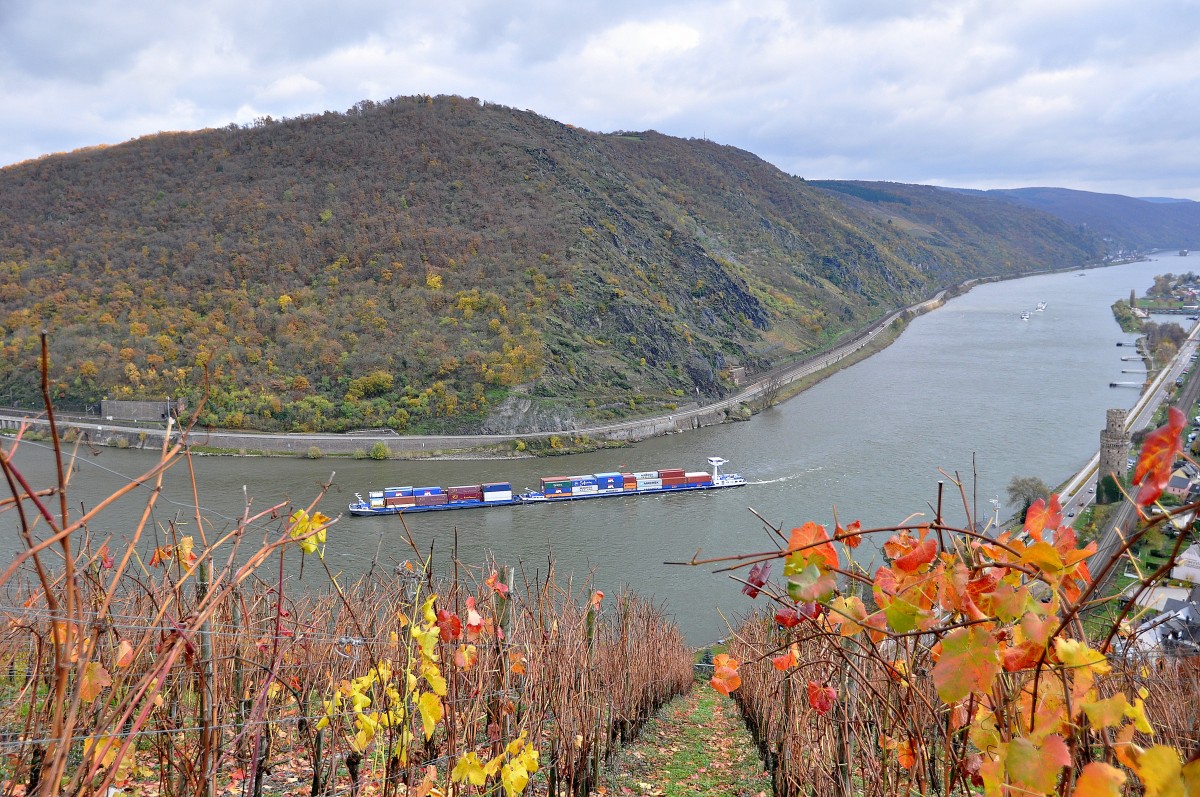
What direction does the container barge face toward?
to the viewer's left

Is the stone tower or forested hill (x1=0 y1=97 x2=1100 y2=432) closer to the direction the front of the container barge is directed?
the forested hill

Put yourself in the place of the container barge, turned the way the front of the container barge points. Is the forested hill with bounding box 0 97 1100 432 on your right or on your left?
on your right

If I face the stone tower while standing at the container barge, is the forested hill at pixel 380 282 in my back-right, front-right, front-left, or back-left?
back-left

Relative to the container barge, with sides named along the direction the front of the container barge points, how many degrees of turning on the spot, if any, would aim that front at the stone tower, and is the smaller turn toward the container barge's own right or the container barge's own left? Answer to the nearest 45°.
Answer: approximately 180°

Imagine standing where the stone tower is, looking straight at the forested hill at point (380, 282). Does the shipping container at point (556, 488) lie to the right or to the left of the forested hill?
left
